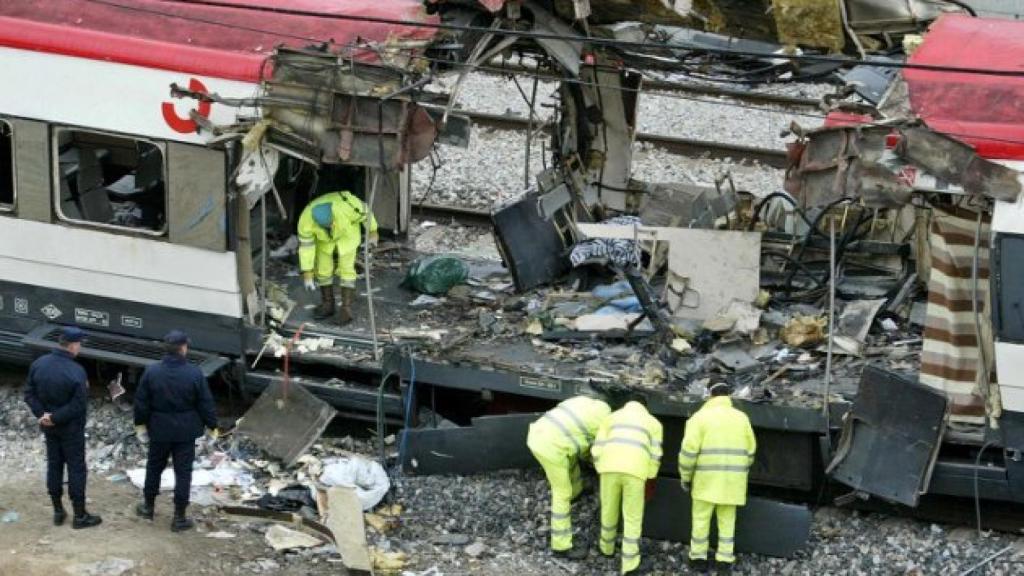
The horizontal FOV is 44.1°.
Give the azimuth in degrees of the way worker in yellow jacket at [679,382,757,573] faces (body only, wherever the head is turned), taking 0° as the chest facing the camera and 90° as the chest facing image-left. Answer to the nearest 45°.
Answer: approximately 180°

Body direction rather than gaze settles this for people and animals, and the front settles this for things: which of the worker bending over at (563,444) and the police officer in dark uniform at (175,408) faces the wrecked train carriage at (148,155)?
the police officer in dark uniform

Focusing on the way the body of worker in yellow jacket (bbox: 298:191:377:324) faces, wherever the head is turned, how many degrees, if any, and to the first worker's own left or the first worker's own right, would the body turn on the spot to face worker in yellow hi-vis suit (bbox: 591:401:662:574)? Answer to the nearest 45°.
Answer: approximately 90° to the first worker's own left

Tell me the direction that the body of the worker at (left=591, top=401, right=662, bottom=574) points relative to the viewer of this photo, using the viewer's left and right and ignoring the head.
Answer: facing away from the viewer

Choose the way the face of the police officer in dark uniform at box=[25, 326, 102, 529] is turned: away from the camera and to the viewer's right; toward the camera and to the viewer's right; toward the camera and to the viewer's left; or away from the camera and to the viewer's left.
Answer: away from the camera and to the viewer's right

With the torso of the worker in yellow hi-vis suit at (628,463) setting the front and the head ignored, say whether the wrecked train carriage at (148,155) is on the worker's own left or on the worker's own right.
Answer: on the worker's own left

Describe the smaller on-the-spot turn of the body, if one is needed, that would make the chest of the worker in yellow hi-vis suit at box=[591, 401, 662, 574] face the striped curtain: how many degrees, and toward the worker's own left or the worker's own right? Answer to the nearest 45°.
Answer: approximately 90° to the worker's own right

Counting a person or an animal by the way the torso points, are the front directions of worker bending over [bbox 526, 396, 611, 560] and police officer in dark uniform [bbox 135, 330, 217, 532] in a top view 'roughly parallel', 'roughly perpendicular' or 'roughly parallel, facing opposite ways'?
roughly perpendicular

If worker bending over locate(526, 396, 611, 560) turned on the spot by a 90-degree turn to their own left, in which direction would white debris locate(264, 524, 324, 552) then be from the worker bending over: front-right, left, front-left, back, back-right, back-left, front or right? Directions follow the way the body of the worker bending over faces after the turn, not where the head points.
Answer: left

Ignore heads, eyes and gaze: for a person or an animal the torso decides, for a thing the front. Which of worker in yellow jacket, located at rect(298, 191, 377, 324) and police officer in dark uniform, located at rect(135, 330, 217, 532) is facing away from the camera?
the police officer in dark uniform

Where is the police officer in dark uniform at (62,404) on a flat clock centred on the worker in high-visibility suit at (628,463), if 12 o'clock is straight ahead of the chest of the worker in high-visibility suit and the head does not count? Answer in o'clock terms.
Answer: The police officer in dark uniform is roughly at 9 o'clock from the worker in high-visibility suit.

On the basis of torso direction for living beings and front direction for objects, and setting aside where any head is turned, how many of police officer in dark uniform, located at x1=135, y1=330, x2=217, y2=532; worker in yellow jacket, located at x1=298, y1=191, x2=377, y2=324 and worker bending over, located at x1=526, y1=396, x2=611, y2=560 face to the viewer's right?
1
